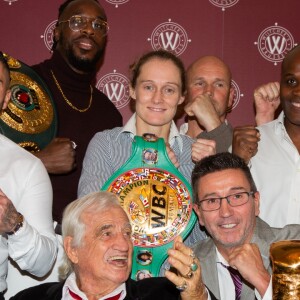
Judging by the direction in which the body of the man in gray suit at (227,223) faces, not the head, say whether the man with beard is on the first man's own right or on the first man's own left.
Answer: on the first man's own right

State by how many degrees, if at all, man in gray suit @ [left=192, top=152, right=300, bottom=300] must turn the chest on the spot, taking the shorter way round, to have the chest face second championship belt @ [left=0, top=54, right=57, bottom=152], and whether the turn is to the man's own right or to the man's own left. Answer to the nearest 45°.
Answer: approximately 90° to the man's own right

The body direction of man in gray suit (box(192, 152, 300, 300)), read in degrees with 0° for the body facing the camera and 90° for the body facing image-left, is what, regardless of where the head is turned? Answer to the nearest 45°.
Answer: approximately 0°

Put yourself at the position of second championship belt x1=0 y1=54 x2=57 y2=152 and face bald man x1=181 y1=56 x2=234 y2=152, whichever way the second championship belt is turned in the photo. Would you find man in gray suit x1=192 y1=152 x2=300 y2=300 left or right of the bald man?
right
